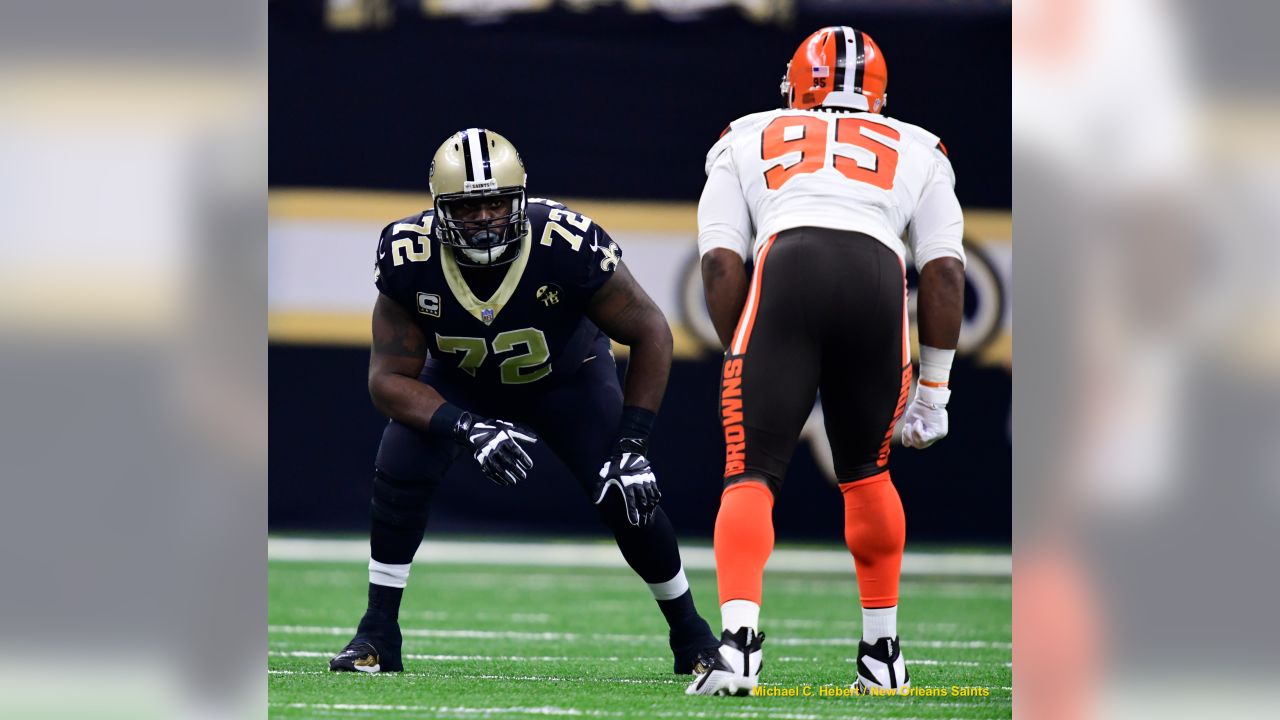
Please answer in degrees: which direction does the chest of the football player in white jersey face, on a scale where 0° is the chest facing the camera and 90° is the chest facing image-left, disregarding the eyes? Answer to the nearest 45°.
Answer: approximately 180°

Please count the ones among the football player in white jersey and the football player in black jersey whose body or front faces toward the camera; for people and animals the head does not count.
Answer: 1

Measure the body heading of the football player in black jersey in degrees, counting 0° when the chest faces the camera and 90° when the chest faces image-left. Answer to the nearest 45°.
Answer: approximately 0°

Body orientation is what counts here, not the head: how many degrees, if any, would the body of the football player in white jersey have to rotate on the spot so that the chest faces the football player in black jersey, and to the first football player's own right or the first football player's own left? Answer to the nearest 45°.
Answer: approximately 45° to the first football player's own left

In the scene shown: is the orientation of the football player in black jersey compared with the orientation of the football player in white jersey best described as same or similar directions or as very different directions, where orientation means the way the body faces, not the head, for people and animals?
very different directions

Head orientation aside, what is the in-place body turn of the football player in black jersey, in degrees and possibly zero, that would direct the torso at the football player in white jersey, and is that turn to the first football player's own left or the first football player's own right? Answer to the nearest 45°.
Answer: approximately 45° to the first football player's own left
